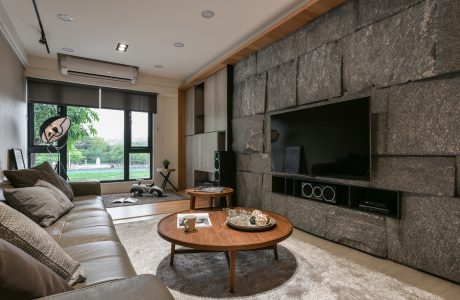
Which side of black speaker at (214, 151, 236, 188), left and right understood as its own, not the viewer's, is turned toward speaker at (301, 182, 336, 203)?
left

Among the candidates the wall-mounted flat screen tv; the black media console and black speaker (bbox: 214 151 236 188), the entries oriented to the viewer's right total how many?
0

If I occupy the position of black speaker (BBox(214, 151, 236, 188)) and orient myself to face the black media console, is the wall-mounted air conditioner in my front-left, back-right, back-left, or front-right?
back-right

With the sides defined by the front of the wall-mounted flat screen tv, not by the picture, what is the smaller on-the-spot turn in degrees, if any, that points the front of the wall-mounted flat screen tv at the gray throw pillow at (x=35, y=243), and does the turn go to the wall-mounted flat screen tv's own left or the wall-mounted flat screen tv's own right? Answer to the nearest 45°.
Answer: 0° — it already faces it

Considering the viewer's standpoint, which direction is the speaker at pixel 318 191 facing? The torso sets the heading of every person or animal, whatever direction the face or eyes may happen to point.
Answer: facing the viewer and to the left of the viewer

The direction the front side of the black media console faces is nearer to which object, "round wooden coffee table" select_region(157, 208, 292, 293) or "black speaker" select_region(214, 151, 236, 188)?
the round wooden coffee table

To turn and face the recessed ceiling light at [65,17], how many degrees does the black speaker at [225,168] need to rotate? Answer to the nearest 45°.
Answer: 0° — it already faces it

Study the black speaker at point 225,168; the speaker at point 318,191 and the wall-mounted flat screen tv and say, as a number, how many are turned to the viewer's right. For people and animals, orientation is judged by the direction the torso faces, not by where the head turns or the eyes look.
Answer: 0

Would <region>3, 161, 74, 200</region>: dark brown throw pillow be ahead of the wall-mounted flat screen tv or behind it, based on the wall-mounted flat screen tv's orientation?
ahead

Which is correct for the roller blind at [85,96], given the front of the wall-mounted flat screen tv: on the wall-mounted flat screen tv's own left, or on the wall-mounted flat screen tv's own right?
on the wall-mounted flat screen tv's own right
